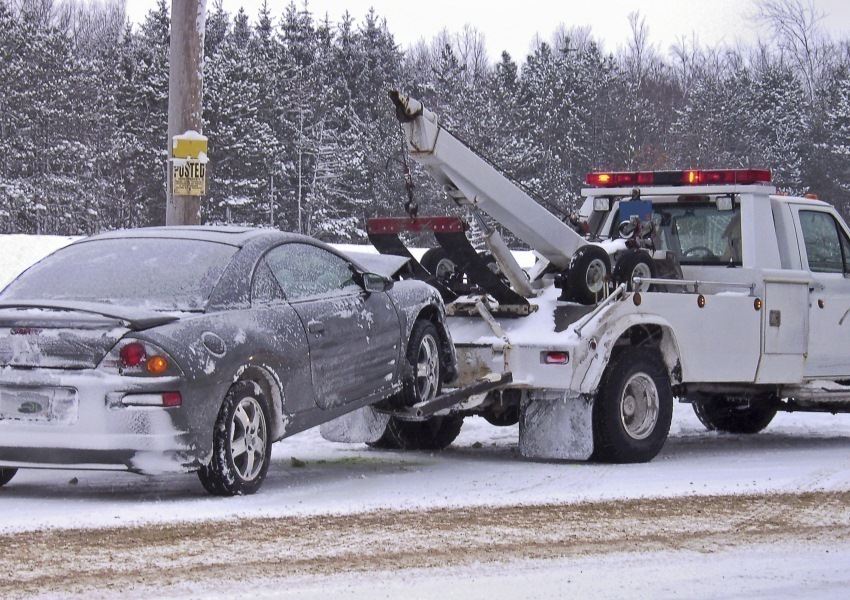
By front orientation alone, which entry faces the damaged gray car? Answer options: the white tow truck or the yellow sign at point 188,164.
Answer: the yellow sign

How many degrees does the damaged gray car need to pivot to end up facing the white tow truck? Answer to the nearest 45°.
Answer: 0° — it already faces it

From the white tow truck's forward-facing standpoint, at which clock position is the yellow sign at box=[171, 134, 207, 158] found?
The yellow sign is roughly at 7 o'clock from the white tow truck.

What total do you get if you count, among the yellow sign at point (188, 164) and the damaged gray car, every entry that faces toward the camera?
1

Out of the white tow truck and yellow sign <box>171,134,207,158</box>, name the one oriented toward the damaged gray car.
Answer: the yellow sign

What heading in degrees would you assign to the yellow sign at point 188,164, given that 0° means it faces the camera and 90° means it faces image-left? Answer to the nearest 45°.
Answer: approximately 0°

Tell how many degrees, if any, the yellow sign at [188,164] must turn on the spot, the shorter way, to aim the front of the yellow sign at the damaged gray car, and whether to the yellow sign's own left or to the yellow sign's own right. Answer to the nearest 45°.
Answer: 0° — it already faces it

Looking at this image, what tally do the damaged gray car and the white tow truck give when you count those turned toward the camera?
0

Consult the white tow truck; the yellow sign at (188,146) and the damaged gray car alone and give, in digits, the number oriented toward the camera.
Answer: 1

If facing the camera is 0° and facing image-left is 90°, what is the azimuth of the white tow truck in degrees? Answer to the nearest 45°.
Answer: approximately 225°

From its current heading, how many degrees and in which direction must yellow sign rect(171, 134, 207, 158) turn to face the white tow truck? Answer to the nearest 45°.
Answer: approximately 90° to its left

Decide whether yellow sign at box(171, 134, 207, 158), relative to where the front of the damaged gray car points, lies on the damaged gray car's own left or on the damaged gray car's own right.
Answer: on the damaged gray car's own left
